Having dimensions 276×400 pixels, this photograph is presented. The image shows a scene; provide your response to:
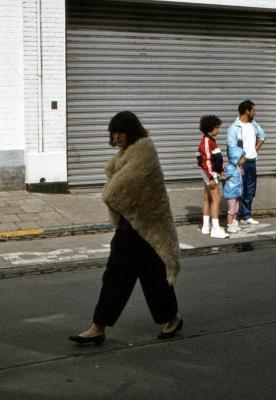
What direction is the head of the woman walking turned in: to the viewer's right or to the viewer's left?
to the viewer's left

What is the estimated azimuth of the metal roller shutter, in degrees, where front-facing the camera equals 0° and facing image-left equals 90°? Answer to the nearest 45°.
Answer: approximately 0°

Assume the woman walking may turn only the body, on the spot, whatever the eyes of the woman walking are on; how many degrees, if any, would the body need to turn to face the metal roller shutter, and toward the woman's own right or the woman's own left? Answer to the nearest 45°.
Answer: approximately 90° to the woman's own right

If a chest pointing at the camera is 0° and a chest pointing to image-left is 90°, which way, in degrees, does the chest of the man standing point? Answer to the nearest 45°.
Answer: approximately 315°

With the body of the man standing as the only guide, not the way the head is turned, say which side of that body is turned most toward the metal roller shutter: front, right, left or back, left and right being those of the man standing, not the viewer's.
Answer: back

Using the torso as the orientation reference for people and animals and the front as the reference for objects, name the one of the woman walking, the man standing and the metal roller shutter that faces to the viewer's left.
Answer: the woman walking

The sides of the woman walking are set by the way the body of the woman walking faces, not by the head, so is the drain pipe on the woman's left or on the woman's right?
on the woman's right

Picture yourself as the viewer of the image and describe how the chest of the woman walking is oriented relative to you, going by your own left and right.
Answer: facing to the left of the viewer

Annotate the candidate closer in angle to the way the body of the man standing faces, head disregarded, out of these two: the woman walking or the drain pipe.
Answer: the woman walking

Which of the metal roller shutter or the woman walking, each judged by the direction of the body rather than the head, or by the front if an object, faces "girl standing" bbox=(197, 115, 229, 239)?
the metal roller shutter

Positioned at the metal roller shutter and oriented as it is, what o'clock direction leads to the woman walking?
The woman walking is roughly at 12 o'clock from the metal roller shutter.
